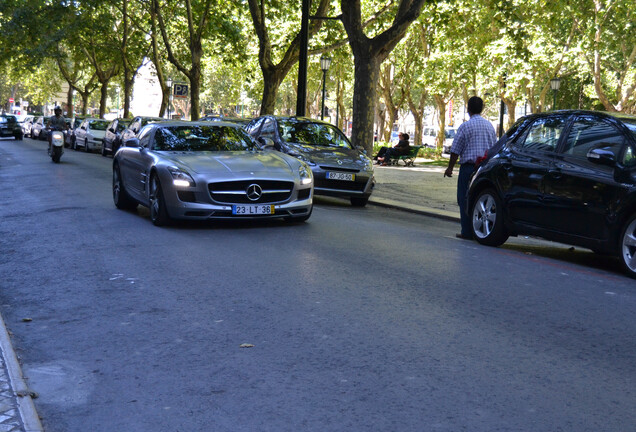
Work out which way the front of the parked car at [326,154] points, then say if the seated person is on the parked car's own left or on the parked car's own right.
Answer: on the parked car's own left

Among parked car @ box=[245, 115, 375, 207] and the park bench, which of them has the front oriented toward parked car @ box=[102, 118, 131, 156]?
the park bench

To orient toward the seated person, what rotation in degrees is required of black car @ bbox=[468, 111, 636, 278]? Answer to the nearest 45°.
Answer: approximately 135° to its left

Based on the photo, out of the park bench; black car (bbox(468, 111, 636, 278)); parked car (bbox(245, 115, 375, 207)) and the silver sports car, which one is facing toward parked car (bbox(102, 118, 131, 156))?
the park bench

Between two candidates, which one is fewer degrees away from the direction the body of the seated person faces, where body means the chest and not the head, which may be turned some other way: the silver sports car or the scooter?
the scooter

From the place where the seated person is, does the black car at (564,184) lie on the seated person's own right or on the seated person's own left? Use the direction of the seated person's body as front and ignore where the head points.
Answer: on the seated person's own left

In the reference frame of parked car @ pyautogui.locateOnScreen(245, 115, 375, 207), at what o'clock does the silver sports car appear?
The silver sports car is roughly at 2 o'clock from the parked car.

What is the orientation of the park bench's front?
to the viewer's left

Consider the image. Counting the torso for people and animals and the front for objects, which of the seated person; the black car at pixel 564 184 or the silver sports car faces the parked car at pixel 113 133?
the seated person

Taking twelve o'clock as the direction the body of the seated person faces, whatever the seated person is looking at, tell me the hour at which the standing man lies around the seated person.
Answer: The standing man is roughly at 9 o'clock from the seated person.

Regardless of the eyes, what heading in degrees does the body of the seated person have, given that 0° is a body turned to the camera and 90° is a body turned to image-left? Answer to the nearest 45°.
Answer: approximately 90°

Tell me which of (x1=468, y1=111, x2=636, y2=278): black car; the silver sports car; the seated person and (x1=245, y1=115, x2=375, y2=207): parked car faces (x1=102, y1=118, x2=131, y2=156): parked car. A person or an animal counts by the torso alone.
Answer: the seated person

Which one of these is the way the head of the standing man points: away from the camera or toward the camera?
away from the camera

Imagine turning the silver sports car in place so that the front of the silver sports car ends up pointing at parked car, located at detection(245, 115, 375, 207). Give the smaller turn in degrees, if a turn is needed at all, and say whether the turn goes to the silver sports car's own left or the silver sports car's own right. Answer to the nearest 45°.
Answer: approximately 90° to the silver sports car's own left
